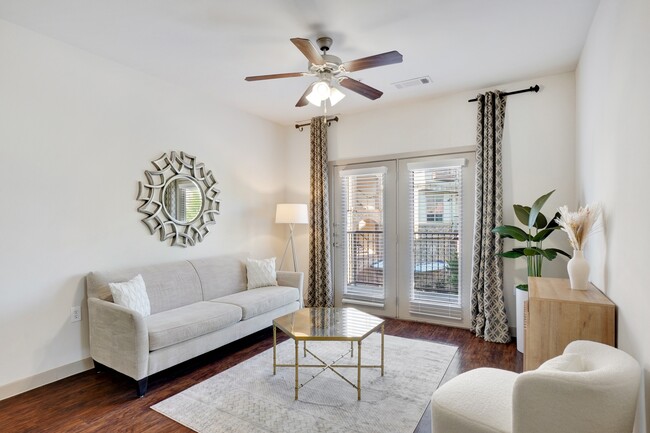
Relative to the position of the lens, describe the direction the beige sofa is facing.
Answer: facing the viewer and to the right of the viewer

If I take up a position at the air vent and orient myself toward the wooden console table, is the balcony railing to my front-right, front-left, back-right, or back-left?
back-left

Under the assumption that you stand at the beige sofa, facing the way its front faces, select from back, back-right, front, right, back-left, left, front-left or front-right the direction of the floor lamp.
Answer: left

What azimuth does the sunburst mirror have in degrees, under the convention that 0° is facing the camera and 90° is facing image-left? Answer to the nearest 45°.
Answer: approximately 315°

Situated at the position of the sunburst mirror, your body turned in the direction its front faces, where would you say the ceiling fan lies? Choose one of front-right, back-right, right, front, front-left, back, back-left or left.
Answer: front

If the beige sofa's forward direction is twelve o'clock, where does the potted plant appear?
The potted plant is roughly at 11 o'clock from the beige sofa.

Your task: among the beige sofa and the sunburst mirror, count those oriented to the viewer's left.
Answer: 0

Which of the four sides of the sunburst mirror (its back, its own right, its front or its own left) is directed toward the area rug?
front

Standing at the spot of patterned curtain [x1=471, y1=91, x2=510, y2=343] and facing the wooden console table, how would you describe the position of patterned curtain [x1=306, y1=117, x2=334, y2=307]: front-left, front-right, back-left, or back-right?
back-right

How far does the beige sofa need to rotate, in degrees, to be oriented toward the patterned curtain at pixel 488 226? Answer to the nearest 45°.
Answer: approximately 45° to its left
